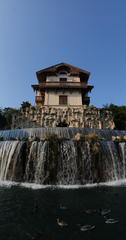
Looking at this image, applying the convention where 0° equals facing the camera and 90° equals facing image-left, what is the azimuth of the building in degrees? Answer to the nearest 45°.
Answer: approximately 0°

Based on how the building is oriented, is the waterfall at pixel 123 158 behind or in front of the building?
in front

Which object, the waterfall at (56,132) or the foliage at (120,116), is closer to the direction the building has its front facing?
the waterfall

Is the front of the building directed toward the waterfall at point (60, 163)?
yes

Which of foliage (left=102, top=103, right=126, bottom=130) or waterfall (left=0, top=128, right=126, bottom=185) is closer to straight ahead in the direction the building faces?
the waterfall

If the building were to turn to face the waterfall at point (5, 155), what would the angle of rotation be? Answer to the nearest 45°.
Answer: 0° — it already faces it

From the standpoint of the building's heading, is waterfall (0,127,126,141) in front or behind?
in front
